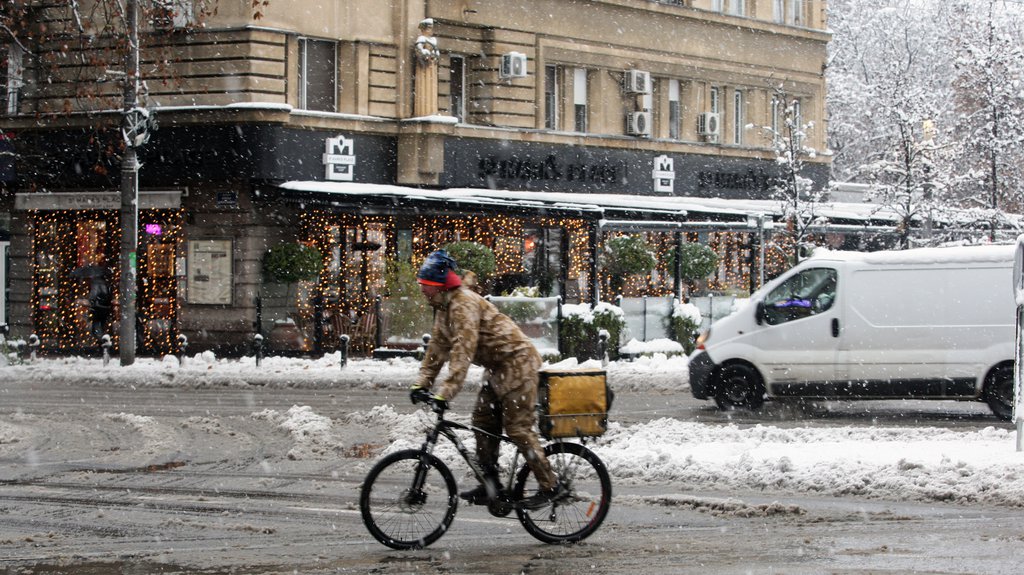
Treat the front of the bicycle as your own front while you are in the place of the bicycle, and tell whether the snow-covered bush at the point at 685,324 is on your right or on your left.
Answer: on your right

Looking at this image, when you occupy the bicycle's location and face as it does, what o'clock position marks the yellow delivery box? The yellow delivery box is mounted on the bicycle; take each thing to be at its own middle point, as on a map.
The yellow delivery box is roughly at 6 o'clock from the bicycle.

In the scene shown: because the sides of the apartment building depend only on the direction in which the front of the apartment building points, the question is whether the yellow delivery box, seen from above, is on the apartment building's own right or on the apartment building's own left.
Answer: on the apartment building's own left

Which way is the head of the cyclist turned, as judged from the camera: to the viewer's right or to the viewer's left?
to the viewer's left

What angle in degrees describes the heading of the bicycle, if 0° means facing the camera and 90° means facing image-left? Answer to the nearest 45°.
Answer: approximately 90°

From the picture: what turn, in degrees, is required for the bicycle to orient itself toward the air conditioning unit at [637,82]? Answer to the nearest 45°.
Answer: approximately 90° to its right

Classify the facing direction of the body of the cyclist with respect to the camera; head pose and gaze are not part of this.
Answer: to the viewer's left

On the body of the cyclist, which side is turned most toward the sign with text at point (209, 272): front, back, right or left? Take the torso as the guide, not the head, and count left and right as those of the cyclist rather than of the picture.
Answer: right

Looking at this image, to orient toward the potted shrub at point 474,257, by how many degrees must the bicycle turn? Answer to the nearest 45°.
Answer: approximately 90° to its right
